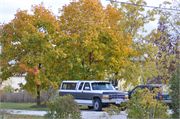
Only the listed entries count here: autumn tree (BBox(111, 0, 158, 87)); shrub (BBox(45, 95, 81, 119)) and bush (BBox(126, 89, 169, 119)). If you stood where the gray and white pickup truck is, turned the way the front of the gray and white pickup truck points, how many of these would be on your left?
1

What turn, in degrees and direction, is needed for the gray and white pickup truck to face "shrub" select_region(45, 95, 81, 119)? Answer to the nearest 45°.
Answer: approximately 45° to its right

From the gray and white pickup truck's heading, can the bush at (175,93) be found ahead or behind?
ahead

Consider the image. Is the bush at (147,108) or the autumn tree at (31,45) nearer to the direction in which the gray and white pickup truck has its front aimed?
the bush

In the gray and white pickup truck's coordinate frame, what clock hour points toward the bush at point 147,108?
The bush is roughly at 1 o'clock from the gray and white pickup truck.

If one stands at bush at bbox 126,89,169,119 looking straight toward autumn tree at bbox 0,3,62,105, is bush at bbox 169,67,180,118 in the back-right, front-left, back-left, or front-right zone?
back-right

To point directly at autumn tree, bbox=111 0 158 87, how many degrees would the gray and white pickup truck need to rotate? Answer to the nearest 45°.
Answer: approximately 90° to its left

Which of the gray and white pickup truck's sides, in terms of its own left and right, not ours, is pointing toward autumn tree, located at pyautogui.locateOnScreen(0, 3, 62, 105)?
back

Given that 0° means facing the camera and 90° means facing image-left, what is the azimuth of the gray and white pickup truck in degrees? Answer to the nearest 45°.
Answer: approximately 315°

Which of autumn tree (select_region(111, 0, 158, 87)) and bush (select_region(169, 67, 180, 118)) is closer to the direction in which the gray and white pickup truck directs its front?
the bush
